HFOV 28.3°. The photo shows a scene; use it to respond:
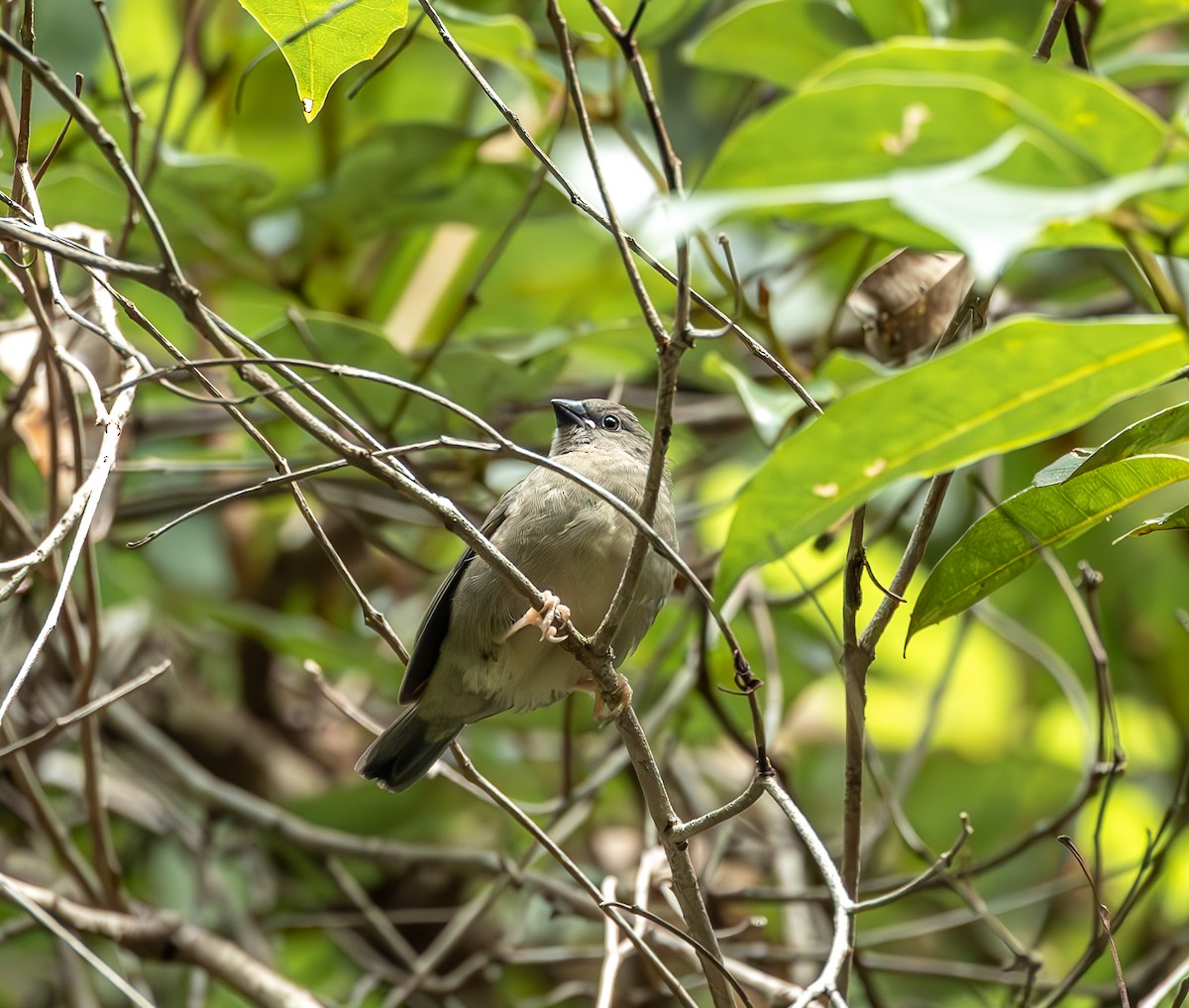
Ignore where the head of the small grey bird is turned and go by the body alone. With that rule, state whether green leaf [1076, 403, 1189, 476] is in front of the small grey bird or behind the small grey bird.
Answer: in front

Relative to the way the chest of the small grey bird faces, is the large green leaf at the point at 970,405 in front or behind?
in front

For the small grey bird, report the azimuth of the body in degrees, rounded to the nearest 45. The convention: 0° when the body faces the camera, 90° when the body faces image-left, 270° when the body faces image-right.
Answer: approximately 315°
